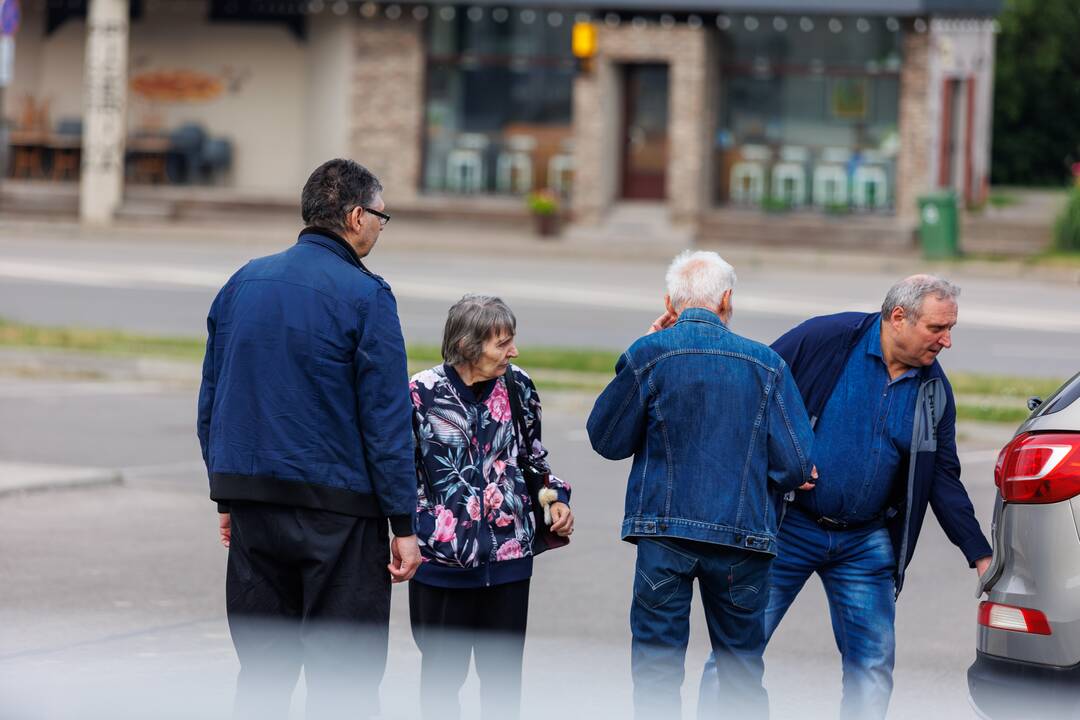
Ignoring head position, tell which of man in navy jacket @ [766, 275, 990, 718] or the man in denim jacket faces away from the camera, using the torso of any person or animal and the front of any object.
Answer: the man in denim jacket

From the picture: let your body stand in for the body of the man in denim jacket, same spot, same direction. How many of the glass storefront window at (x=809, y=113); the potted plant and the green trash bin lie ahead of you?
3

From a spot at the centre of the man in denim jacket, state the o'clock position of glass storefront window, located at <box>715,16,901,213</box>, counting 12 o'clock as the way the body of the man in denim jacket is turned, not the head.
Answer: The glass storefront window is roughly at 12 o'clock from the man in denim jacket.

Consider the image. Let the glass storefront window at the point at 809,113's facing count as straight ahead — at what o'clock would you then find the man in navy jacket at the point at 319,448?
The man in navy jacket is roughly at 12 o'clock from the glass storefront window.

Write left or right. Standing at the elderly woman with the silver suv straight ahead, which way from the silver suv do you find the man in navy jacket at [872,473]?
left

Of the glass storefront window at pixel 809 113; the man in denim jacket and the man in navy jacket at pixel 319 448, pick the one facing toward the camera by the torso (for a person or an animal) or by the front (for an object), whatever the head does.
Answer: the glass storefront window

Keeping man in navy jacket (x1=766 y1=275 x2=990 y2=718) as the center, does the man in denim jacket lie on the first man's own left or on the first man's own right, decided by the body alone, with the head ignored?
on the first man's own right

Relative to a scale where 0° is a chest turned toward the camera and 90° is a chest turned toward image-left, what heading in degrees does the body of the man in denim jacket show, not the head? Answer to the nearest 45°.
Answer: approximately 180°

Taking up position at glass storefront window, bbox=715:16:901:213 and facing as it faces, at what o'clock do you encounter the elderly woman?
The elderly woman is roughly at 12 o'clock from the glass storefront window.

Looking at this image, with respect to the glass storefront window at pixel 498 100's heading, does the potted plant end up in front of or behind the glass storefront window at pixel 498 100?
in front

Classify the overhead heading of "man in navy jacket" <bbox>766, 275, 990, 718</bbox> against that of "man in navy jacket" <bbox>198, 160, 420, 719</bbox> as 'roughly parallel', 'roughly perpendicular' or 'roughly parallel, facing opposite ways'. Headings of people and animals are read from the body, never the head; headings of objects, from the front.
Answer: roughly perpendicular

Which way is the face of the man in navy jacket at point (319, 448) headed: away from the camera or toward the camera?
away from the camera
